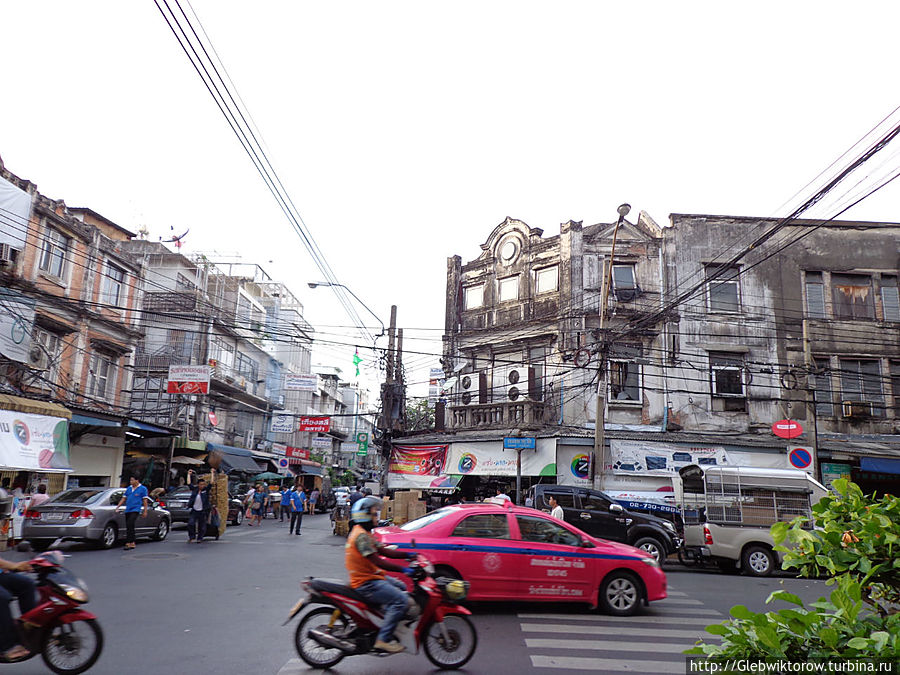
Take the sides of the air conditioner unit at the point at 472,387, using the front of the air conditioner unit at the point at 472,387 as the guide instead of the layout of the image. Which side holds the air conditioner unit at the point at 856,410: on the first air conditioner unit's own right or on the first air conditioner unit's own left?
on the first air conditioner unit's own left

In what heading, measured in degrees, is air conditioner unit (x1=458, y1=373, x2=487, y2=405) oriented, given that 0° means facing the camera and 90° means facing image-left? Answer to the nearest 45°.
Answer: approximately 45°

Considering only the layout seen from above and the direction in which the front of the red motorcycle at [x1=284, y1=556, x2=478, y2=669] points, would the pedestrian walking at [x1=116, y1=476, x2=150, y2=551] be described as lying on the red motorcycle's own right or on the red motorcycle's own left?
on the red motorcycle's own left

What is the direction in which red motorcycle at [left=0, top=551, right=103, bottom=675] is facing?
to the viewer's right

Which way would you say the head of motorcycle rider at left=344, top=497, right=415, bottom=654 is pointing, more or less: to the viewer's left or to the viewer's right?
to the viewer's right

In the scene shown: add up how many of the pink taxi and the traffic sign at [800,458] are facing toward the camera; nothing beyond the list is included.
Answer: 1

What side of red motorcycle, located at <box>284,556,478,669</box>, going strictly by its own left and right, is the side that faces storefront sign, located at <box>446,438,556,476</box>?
left

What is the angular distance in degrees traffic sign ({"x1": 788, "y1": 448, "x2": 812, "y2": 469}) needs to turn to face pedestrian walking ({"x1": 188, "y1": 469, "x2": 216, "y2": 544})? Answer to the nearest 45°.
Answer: approximately 45° to its right

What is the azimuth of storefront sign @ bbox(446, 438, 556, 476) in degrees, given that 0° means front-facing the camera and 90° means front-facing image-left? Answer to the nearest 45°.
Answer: approximately 0°

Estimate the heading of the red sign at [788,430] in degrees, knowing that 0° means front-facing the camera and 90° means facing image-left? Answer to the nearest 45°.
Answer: approximately 0°

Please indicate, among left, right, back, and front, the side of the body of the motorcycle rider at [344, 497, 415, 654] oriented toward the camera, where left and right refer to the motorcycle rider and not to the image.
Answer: right
